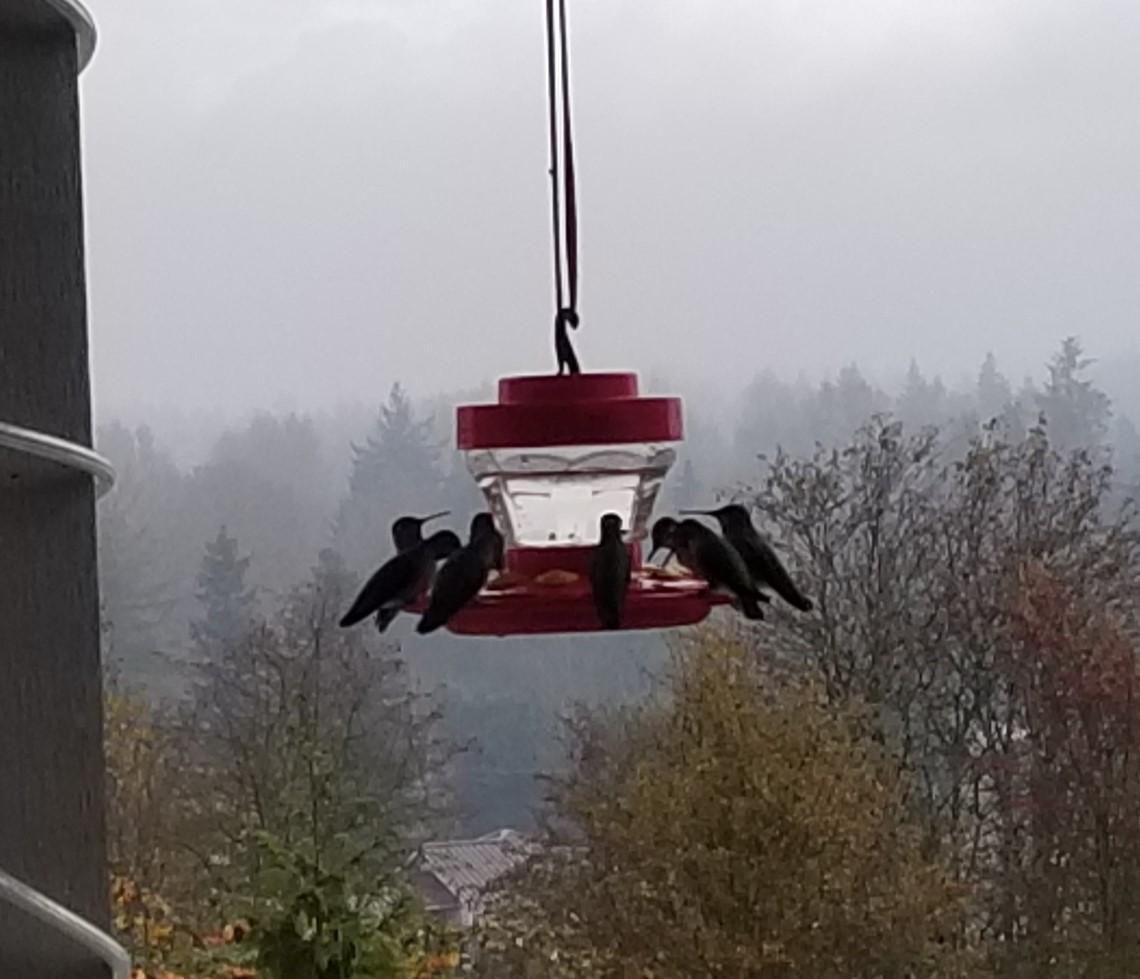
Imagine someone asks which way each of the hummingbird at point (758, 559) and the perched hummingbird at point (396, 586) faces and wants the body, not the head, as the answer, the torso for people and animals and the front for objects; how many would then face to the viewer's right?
1

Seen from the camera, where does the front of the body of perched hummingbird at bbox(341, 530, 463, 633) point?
to the viewer's right

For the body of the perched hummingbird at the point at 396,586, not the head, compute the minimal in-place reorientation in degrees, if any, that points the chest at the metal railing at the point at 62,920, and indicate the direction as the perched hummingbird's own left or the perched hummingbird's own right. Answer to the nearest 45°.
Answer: approximately 90° to the perched hummingbird's own right

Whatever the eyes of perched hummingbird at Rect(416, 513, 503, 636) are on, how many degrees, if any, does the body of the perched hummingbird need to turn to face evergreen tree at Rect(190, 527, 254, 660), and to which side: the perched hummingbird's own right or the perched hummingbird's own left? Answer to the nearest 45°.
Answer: approximately 90° to the perched hummingbird's own left

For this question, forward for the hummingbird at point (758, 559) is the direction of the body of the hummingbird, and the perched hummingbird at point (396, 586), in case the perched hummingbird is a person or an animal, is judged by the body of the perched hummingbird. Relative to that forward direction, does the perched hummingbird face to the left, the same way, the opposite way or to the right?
the opposite way

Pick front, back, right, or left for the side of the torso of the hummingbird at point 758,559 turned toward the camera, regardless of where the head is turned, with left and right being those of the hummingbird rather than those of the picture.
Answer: left

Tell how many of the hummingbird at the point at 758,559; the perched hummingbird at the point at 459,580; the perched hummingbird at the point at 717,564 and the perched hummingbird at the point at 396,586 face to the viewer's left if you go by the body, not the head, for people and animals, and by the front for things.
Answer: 2

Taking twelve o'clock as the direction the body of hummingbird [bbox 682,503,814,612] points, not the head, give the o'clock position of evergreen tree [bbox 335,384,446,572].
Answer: The evergreen tree is roughly at 2 o'clock from the hummingbird.

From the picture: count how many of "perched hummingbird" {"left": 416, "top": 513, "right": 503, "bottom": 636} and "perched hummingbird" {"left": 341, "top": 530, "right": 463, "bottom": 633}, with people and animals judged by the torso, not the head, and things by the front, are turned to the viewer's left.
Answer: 0

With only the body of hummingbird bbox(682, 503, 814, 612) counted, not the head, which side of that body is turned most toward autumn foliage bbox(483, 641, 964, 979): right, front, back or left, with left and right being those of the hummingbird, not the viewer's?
right
